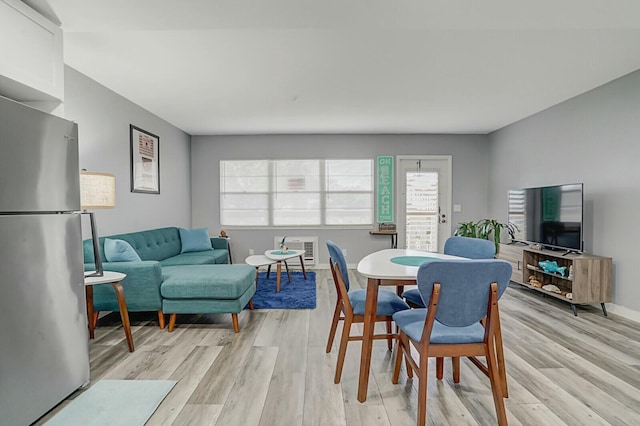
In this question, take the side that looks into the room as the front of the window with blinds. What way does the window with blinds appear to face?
toward the camera

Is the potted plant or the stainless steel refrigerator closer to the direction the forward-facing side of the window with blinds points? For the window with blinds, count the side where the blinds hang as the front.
the stainless steel refrigerator

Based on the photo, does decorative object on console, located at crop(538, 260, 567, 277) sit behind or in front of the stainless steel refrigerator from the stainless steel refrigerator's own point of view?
in front

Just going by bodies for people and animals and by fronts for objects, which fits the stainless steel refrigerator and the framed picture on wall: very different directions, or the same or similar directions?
same or similar directions

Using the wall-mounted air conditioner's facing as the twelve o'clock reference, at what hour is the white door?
The white door is roughly at 9 o'clock from the wall-mounted air conditioner.

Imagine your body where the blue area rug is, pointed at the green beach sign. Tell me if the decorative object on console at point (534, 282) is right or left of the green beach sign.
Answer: right

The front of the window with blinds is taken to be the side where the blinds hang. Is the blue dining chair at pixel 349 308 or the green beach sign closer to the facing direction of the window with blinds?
the blue dining chair

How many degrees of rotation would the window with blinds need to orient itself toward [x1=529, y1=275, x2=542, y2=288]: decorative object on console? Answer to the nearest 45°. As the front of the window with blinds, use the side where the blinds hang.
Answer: approximately 45° to its left

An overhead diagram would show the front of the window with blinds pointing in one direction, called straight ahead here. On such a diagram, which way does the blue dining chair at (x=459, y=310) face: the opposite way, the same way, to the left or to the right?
the opposite way

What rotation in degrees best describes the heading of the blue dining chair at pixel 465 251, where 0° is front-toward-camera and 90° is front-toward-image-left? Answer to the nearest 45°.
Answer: approximately 45°

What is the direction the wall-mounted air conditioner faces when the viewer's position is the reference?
facing the viewer

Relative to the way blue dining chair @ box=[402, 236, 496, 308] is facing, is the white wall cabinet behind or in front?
in front

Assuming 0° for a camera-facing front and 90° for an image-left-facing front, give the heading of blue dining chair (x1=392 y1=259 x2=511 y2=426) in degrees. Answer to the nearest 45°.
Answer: approximately 135°

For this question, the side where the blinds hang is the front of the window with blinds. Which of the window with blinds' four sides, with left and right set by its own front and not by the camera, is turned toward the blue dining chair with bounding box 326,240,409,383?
front

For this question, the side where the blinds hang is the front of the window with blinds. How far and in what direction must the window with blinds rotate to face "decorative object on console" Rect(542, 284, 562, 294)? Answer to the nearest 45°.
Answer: approximately 45° to its left
